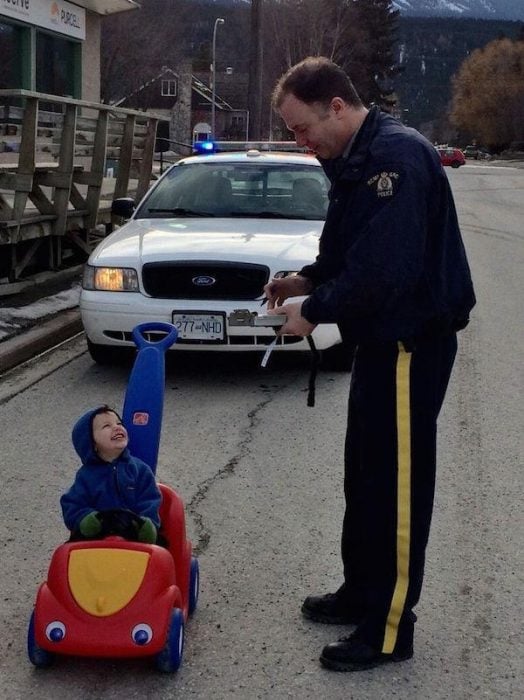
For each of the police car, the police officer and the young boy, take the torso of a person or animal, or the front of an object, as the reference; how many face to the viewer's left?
1

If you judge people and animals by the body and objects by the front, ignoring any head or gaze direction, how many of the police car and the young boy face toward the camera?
2

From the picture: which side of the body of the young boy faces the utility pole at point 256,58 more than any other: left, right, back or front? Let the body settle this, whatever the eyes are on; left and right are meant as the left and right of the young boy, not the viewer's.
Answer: back

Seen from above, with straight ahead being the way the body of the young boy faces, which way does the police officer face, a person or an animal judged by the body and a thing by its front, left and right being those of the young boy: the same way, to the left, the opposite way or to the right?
to the right

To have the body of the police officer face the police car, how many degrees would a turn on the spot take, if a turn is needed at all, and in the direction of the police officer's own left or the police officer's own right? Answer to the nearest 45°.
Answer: approximately 90° to the police officer's own right

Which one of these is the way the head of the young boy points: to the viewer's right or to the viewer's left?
to the viewer's right

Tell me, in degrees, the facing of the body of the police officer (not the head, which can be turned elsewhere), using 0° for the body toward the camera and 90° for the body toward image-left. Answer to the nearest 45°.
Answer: approximately 90°

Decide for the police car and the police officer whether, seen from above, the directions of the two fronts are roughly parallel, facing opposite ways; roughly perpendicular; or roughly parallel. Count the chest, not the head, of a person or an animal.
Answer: roughly perpendicular

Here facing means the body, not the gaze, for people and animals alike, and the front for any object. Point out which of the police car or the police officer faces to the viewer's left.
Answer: the police officer

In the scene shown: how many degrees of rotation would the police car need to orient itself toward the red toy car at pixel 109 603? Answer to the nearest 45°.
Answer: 0° — it already faces it

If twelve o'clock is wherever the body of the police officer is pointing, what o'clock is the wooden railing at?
The wooden railing is roughly at 2 o'clock from the police officer.
